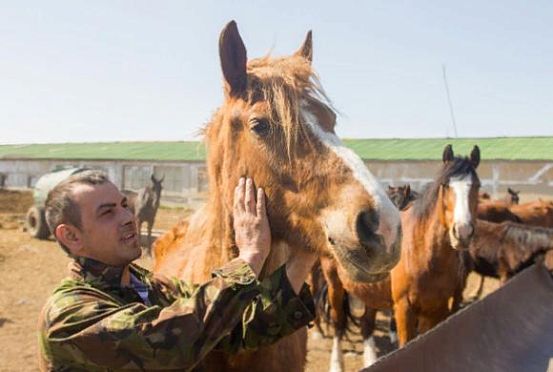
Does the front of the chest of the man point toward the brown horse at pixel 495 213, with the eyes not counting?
no

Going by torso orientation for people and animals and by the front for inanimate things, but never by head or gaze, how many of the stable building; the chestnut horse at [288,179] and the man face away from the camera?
0

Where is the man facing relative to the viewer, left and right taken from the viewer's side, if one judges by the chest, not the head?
facing the viewer and to the right of the viewer

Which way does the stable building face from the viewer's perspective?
toward the camera

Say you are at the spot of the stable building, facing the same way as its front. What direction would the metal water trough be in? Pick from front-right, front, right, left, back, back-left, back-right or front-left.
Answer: front

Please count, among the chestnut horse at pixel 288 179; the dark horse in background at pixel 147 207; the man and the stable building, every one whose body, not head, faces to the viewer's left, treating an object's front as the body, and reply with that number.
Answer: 0

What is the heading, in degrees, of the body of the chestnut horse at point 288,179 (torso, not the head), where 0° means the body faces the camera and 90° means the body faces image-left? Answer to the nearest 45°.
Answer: approximately 315°

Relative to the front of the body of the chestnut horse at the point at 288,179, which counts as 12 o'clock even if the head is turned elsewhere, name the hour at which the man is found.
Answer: The man is roughly at 3 o'clock from the chestnut horse.

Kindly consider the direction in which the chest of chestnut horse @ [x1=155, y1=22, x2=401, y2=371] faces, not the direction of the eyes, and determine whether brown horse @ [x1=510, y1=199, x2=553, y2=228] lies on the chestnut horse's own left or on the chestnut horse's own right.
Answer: on the chestnut horse's own left

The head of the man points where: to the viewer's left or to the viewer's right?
to the viewer's right
